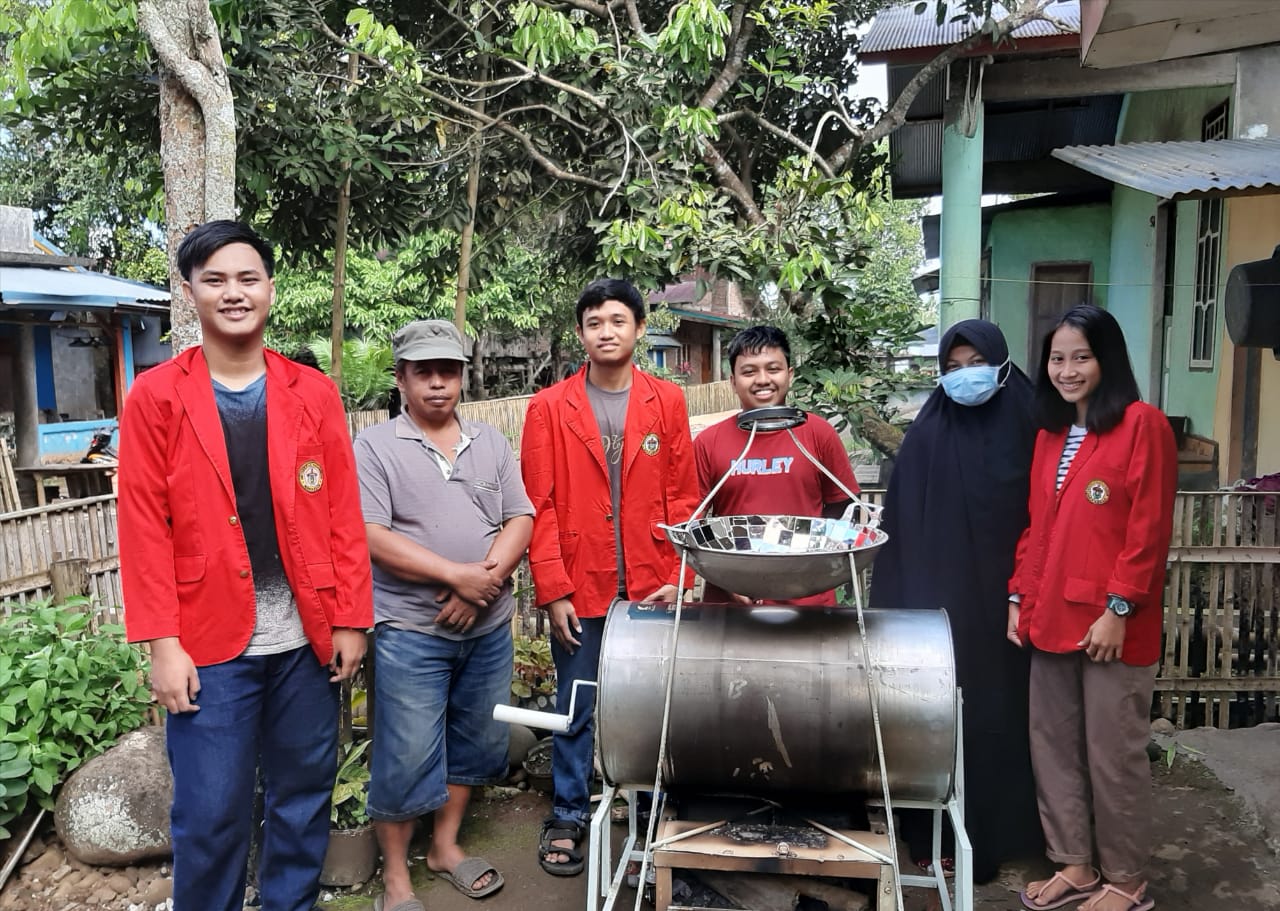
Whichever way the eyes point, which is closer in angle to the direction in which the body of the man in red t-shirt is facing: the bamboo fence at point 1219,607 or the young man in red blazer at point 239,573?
the young man in red blazer

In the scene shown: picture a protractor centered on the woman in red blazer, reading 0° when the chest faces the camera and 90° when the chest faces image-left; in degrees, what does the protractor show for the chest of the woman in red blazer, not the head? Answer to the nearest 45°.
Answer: approximately 45°

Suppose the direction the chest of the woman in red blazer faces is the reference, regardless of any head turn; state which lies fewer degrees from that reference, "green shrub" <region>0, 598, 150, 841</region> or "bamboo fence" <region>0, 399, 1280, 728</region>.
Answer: the green shrub

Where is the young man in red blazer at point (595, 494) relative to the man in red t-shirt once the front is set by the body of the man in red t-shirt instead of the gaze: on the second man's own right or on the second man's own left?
on the second man's own right

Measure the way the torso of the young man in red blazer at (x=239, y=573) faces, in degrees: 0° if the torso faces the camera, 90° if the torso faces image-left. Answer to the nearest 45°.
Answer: approximately 0°

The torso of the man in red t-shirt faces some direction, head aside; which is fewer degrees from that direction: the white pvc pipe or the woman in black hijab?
the white pvc pipe

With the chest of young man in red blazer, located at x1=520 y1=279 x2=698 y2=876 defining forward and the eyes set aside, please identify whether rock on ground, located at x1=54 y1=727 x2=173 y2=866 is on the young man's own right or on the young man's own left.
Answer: on the young man's own right

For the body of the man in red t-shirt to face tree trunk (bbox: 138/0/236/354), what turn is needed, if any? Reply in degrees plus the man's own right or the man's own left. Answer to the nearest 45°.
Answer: approximately 90° to the man's own right

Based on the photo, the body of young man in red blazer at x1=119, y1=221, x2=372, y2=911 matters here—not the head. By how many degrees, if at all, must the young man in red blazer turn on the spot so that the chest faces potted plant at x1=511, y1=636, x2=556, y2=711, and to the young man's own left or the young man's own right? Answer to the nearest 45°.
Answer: approximately 135° to the young man's own left
